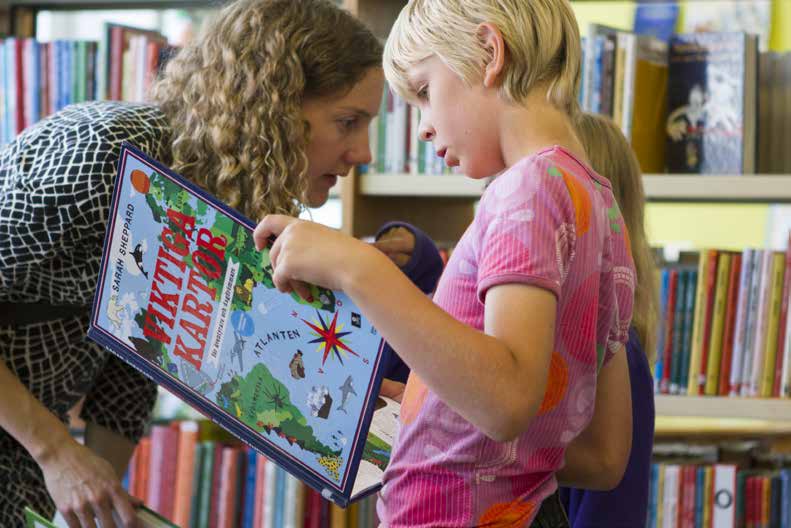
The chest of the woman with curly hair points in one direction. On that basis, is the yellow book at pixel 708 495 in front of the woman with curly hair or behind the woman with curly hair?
in front

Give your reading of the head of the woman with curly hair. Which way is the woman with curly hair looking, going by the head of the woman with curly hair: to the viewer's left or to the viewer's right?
to the viewer's right

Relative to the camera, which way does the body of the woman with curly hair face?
to the viewer's right

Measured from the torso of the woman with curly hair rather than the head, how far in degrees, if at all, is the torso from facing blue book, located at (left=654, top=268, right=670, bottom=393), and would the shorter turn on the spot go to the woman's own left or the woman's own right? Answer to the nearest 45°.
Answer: approximately 45° to the woman's own left

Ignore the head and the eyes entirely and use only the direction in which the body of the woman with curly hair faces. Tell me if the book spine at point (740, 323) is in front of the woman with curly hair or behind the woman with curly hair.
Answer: in front
